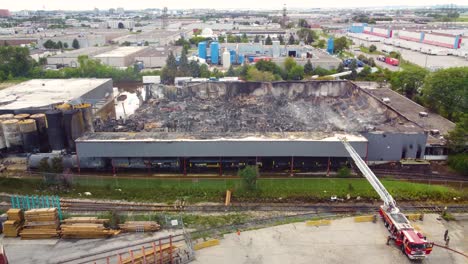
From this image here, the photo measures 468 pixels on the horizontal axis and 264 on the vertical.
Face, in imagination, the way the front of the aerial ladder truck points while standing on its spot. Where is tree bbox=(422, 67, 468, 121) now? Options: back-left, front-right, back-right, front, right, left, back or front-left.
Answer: back-left

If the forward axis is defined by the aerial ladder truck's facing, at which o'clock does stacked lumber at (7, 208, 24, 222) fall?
The stacked lumber is roughly at 4 o'clock from the aerial ladder truck.

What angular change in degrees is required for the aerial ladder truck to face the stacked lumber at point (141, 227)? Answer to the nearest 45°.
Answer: approximately 135° to its right

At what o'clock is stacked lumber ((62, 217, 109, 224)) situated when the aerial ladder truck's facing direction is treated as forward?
The stacked lumber is roughly at 4 o'clock from the aerial ladder truck.

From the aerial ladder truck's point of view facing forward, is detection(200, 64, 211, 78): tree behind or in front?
behind

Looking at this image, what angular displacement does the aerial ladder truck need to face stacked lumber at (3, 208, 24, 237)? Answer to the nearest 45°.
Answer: approximately 135° to its right

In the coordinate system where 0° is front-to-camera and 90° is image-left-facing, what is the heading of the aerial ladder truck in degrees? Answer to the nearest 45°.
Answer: approximately 315°

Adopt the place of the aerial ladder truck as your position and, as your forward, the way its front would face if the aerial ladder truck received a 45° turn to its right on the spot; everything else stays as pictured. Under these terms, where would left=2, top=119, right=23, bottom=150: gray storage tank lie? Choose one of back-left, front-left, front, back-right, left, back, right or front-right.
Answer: right

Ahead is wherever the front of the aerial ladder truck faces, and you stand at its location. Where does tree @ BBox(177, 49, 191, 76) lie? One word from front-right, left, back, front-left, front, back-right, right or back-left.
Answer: back

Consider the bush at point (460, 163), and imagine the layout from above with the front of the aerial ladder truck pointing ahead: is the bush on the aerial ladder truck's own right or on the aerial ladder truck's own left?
on the aerial ladder truck's own left

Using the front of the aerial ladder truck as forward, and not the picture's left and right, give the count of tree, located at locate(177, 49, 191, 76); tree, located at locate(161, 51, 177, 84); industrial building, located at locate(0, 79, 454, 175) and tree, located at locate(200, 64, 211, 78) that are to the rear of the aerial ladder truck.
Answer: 4

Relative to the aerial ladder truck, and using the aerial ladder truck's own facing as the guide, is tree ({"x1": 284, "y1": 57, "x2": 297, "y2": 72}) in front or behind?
behind

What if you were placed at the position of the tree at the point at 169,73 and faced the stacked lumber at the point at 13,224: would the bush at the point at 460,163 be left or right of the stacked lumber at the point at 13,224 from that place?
left

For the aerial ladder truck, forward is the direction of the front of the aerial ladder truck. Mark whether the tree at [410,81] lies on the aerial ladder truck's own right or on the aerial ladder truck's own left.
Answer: on the aerial ladder truck's own left
